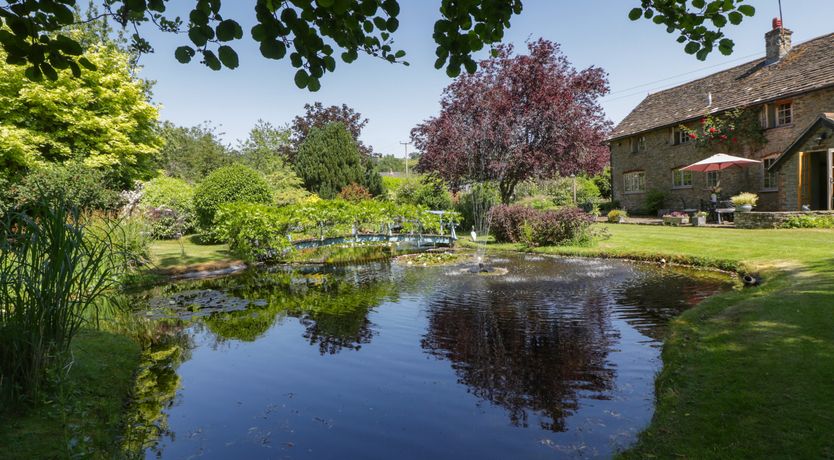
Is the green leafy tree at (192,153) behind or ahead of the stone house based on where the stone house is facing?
ahead

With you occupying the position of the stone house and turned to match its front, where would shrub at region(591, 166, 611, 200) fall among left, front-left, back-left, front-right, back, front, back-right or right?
right

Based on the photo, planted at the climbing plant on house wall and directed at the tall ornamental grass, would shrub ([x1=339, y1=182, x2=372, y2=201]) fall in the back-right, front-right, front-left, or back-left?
front-right

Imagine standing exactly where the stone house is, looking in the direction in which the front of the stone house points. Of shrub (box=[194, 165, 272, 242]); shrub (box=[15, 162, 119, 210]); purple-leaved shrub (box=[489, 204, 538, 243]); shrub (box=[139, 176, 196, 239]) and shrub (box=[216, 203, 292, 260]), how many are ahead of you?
5

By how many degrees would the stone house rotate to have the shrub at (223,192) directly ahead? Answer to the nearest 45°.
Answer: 0° — it already faces it

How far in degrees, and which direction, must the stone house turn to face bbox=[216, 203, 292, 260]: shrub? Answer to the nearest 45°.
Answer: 0° — it already faces it

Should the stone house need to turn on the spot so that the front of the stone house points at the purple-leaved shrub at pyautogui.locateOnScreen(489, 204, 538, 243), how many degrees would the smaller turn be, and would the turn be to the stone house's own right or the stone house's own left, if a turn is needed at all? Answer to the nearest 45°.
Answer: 0° — it already faces it

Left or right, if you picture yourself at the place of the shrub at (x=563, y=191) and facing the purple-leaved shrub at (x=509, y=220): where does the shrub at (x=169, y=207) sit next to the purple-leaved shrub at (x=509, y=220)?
right

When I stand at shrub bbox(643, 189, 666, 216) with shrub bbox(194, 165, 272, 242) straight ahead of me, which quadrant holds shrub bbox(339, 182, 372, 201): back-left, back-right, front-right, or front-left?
front-right

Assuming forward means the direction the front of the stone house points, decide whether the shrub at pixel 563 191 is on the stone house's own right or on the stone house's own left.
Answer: on the stone house's own right

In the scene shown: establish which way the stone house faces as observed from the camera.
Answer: facing the viewer and to the left of the viewer

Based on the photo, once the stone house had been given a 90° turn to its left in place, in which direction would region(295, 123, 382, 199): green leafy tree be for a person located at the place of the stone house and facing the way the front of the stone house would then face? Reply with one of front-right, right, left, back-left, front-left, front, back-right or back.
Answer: back-right

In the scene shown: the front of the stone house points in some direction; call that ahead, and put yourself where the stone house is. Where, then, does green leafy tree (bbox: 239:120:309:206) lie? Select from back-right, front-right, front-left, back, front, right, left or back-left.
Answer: front-right

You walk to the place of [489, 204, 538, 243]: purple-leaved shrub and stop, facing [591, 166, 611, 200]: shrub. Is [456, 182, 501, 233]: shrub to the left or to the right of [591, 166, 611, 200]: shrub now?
left

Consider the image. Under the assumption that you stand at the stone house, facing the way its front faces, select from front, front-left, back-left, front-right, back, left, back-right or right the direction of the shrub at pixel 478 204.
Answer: front

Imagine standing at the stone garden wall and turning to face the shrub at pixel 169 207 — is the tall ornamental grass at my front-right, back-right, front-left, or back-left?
front-left

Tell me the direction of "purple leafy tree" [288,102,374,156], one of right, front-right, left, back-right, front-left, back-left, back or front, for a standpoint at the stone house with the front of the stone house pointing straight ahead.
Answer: front-right
